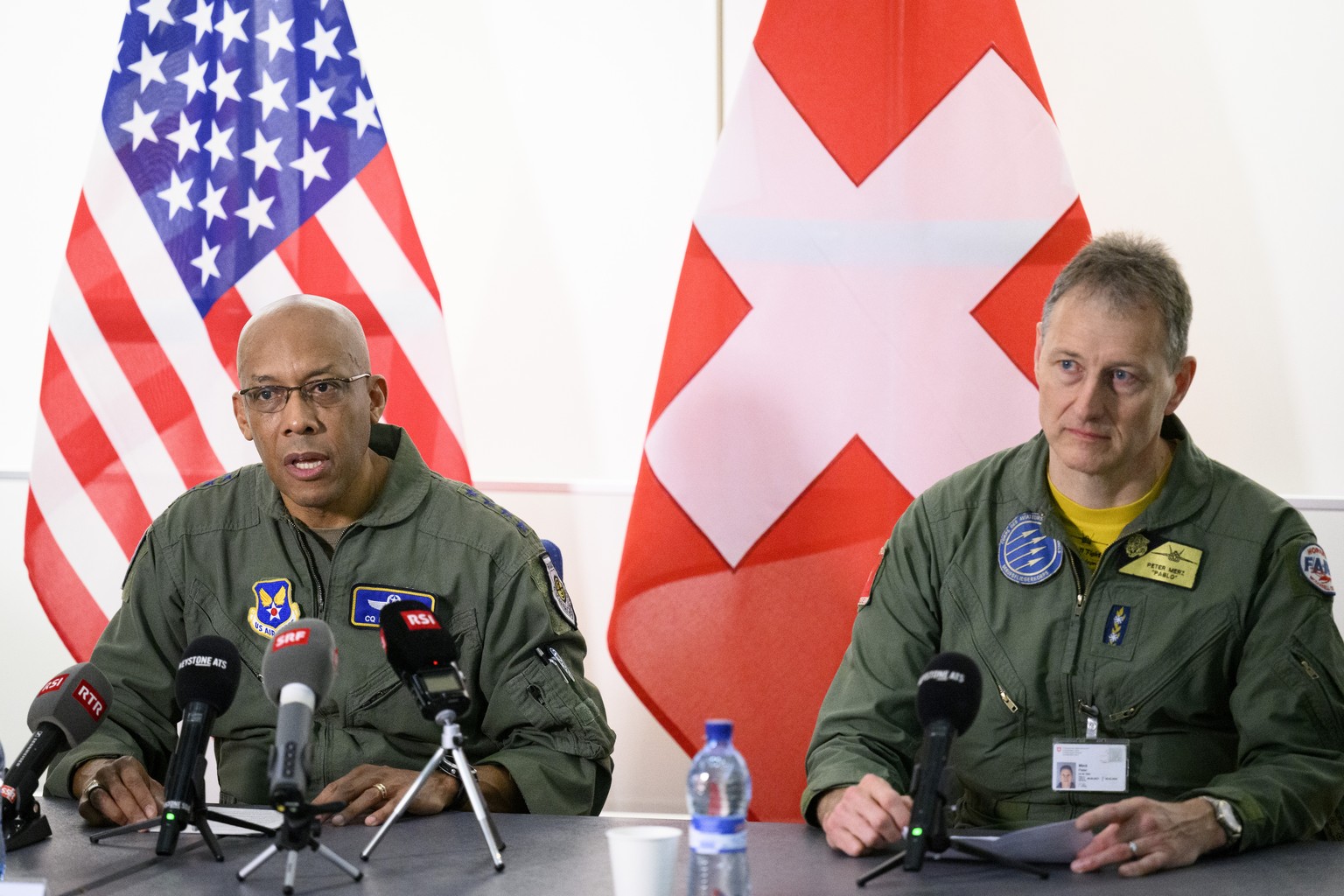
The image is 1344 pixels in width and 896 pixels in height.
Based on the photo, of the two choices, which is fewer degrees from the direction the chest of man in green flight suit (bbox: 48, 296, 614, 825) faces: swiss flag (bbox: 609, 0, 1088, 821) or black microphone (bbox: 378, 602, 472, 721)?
the black microphone

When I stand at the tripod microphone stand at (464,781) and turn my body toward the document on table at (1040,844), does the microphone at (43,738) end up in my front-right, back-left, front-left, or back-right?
back-left

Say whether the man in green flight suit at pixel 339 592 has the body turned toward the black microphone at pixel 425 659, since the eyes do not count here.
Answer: yes

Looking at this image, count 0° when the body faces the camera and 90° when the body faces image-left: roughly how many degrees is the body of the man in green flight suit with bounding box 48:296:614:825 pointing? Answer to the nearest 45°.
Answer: approximately 0°

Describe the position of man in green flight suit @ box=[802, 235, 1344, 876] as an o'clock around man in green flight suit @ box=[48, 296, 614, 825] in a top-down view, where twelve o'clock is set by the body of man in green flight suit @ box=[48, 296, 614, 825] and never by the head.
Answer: man in green flight suit @ box=[802, 235, 1344, 876] is roughly at 10 o'clock from man in green flight suit @ box=[48, 296, 614, 825].

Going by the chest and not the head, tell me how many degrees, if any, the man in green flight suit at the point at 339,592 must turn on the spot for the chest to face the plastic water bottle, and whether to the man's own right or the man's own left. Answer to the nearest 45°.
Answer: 0° — they already face it

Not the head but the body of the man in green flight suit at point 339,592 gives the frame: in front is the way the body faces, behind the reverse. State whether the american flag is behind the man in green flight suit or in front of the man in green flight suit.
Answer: behind

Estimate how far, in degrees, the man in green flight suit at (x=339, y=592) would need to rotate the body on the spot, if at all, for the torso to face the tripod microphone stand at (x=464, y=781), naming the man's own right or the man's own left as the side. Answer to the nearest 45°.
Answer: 0° — they already face it

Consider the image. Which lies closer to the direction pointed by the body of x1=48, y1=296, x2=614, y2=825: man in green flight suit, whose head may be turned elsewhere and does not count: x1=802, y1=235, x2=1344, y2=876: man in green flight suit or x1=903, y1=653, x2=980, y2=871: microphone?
the microphone

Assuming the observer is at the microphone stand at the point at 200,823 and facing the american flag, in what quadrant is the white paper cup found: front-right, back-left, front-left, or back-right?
back-right

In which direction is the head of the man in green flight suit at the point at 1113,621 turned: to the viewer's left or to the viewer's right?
to the viewer's left

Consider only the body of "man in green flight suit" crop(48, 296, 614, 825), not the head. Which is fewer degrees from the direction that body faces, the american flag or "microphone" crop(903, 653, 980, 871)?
the microphone
